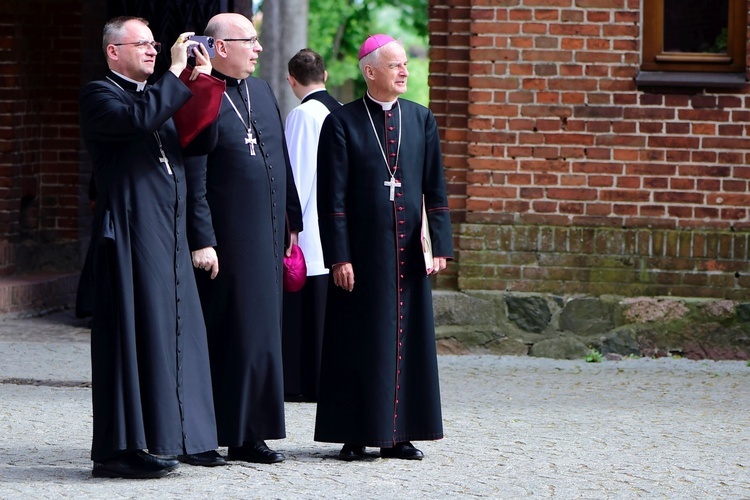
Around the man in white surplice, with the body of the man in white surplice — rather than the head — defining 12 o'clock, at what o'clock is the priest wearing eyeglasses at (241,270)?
The priest wearing eyeglasses is roughly at 8 o'clock from the man in white surplice.

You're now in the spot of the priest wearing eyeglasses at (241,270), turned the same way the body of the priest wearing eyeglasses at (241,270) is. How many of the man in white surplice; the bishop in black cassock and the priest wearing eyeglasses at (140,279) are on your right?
1

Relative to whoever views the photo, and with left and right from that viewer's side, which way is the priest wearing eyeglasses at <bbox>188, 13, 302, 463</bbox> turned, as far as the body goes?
facing the viewer and to the right of the viewer

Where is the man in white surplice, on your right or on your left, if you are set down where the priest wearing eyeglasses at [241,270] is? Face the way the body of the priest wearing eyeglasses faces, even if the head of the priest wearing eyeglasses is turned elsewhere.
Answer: on your left

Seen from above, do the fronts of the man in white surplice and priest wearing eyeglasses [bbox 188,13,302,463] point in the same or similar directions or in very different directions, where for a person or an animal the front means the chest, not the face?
very different directions

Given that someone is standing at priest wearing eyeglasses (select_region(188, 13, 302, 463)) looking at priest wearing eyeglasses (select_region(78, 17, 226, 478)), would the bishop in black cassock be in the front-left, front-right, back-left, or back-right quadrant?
back-left

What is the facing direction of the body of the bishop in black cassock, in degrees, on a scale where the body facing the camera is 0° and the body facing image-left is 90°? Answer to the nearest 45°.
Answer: approximately 315°

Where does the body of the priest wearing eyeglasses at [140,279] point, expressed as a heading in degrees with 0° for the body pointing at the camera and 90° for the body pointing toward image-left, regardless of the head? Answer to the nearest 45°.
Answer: approximately 315°

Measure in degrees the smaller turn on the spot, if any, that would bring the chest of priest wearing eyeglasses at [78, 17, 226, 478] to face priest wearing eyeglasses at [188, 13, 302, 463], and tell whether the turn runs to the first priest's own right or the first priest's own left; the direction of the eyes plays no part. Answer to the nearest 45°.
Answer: approximately 90° to the first priest's own left

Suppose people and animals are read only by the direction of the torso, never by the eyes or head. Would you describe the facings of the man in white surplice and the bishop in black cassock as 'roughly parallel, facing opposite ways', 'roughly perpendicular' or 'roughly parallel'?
roughly parallel, facing opposite ways

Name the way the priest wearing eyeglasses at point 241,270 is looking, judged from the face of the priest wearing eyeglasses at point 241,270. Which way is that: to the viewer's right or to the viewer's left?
to the viewer's right

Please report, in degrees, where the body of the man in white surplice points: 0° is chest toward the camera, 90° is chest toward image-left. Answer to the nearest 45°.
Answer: approximately 135°

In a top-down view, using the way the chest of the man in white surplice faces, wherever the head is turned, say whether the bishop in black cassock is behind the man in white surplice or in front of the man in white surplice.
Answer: behind

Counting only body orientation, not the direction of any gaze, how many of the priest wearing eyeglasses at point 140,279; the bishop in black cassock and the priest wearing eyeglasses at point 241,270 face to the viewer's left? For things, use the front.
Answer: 0

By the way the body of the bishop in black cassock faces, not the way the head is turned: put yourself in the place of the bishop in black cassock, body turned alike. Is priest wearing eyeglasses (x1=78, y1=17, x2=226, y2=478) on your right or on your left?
on your right

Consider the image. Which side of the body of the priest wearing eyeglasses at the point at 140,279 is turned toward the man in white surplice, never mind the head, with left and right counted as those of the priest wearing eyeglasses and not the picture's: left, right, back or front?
left
